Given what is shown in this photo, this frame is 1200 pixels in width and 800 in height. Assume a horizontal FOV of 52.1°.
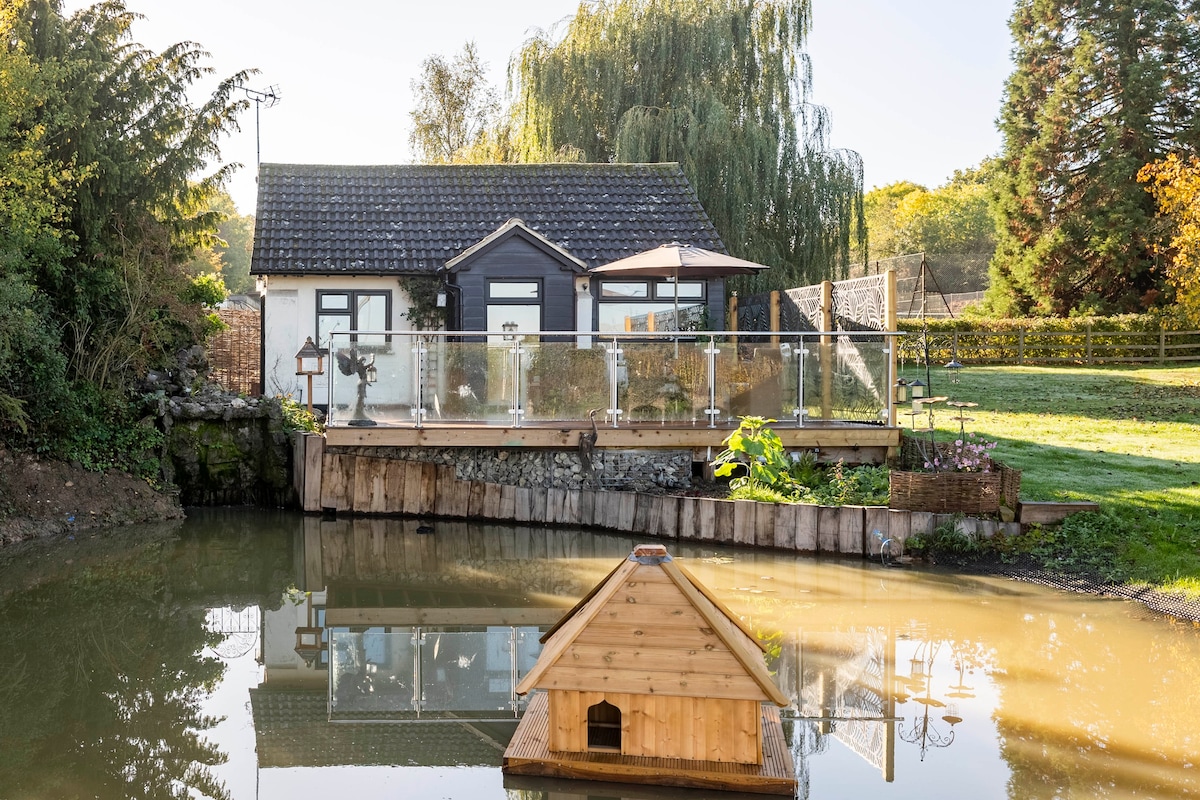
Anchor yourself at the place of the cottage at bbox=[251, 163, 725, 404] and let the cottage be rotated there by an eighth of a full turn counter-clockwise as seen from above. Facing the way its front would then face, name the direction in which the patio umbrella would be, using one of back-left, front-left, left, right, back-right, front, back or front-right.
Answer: front

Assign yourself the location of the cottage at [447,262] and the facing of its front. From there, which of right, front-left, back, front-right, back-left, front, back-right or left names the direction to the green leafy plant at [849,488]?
front-left

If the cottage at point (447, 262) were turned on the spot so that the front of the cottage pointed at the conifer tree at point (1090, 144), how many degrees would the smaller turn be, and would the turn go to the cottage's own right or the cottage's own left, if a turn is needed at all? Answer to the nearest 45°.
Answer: approximately 135° to the cottage's own left

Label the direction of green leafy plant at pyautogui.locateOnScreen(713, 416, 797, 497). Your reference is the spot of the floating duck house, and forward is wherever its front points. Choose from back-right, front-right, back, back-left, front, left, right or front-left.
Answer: back

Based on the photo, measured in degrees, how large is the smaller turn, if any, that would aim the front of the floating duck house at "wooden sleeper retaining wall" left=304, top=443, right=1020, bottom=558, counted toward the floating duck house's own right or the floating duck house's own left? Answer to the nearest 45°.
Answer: approximately 180°

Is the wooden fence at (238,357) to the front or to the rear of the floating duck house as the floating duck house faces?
to the rear

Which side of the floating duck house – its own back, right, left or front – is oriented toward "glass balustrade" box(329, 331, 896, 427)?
back

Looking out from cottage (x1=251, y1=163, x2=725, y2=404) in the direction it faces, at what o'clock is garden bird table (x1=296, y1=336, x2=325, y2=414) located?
The garden bird table is roughly at 1 o'clock from the cottage.

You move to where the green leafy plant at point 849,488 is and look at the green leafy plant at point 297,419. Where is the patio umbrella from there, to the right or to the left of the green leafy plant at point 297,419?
right

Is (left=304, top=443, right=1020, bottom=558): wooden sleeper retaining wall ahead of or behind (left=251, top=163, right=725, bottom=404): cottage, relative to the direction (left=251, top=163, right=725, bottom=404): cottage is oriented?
ahead
